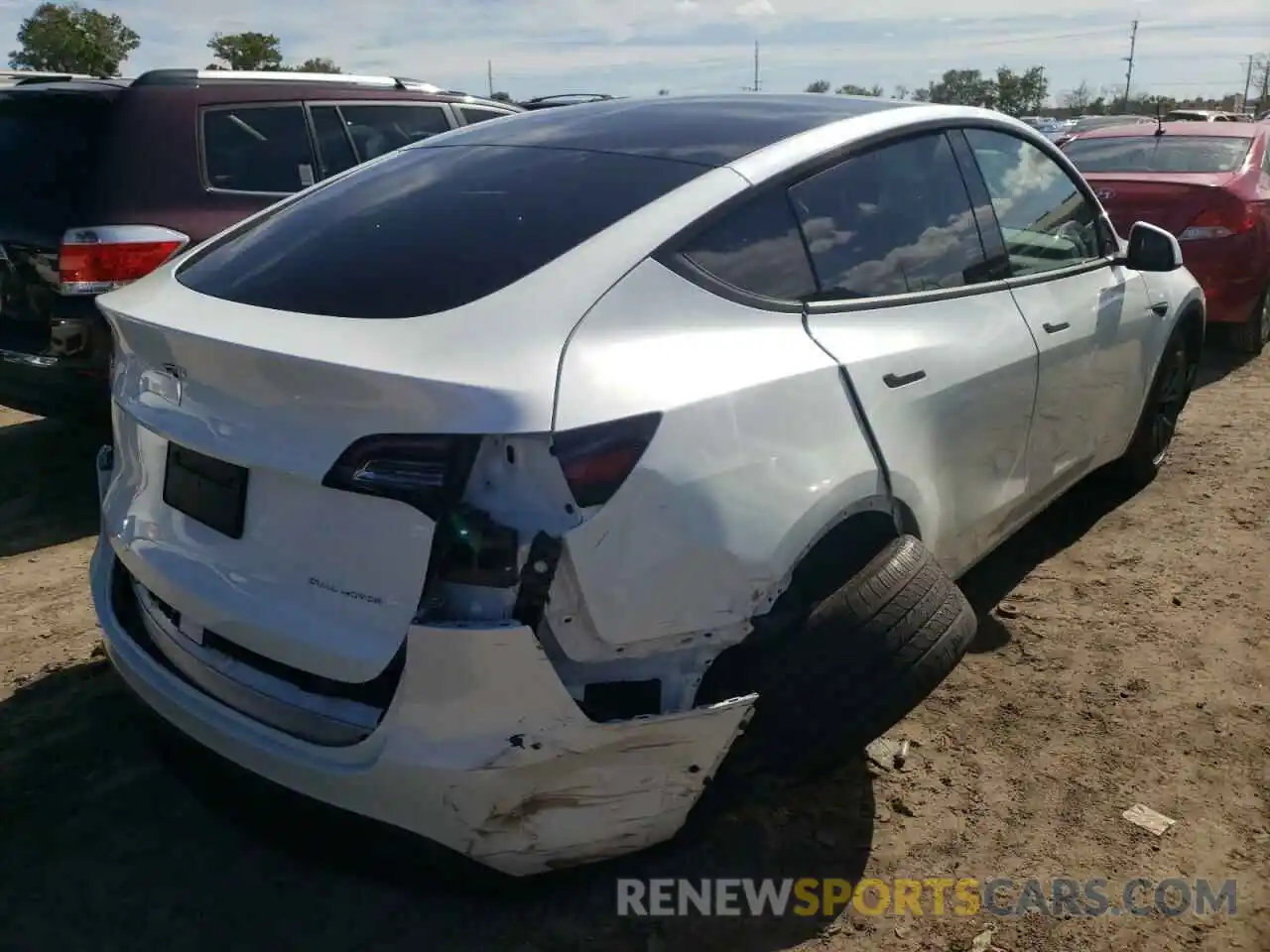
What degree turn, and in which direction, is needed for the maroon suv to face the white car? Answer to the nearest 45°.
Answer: approximately 135° to its right

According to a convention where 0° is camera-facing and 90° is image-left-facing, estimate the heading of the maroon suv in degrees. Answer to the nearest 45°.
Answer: approximately 225°

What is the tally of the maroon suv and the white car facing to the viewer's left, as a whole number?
0

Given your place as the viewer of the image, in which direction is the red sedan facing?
facing away from the viewer and to the right of the viewer

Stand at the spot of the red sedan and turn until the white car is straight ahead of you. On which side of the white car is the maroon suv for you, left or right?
right

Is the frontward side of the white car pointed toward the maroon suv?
no

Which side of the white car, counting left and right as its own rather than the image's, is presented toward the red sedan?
front

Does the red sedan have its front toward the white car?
no

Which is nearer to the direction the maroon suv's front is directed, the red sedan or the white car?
the red sedan

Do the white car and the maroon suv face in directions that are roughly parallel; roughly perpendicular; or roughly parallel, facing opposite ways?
roughly parallel

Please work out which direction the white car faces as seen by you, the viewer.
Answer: facing away from the viewer and to the right of the viewer

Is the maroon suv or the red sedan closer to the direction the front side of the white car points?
the red sedan
